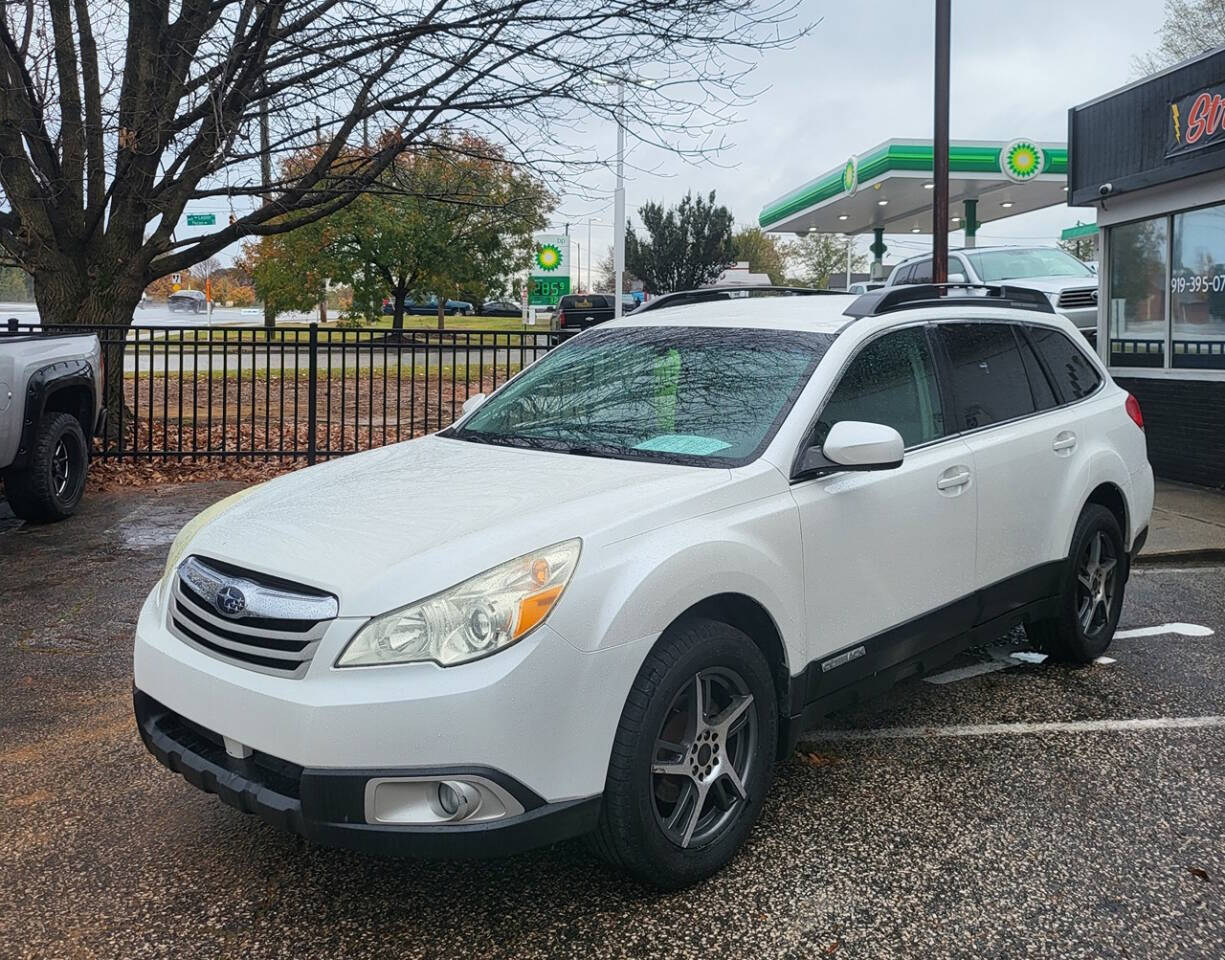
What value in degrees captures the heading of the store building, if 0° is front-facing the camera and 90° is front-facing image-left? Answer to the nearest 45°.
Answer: approximately 45°

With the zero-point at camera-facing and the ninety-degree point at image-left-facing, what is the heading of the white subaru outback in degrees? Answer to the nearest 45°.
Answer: approximately 45°

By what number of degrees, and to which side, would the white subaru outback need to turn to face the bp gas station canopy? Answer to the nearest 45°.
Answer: approximately 135° to its right

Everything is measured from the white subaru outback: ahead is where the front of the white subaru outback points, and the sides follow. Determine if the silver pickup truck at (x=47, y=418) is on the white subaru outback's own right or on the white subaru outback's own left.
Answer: on the white subaru outback's own right

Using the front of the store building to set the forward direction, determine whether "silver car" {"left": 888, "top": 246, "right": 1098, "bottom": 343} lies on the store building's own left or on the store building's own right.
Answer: on the store building's own right

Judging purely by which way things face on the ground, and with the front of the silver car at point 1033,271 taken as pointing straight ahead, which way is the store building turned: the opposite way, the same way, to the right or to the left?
to the right

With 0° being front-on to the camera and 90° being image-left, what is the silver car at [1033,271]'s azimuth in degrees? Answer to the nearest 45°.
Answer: approximately 315°

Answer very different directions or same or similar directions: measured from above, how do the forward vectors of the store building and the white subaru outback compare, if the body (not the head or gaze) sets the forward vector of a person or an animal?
same or similar directions

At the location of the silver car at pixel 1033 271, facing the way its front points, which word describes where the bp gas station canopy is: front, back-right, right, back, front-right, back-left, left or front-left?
back-left

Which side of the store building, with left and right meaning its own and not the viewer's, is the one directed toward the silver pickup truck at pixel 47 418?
front

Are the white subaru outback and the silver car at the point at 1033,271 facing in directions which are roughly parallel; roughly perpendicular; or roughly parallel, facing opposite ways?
roughly perpendicular

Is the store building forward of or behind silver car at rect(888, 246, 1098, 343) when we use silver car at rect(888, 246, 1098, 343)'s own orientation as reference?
forward

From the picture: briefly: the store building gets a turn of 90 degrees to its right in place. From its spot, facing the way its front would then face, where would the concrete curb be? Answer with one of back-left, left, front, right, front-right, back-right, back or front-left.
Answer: back-left

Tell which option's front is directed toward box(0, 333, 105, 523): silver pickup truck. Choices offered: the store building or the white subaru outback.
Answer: the store building

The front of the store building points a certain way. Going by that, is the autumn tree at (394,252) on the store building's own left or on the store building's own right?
on the store building's own right

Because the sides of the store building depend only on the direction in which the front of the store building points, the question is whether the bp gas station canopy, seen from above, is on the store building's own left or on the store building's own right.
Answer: on the store building's own right

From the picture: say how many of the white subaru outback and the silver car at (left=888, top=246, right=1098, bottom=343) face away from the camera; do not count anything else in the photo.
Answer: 0
